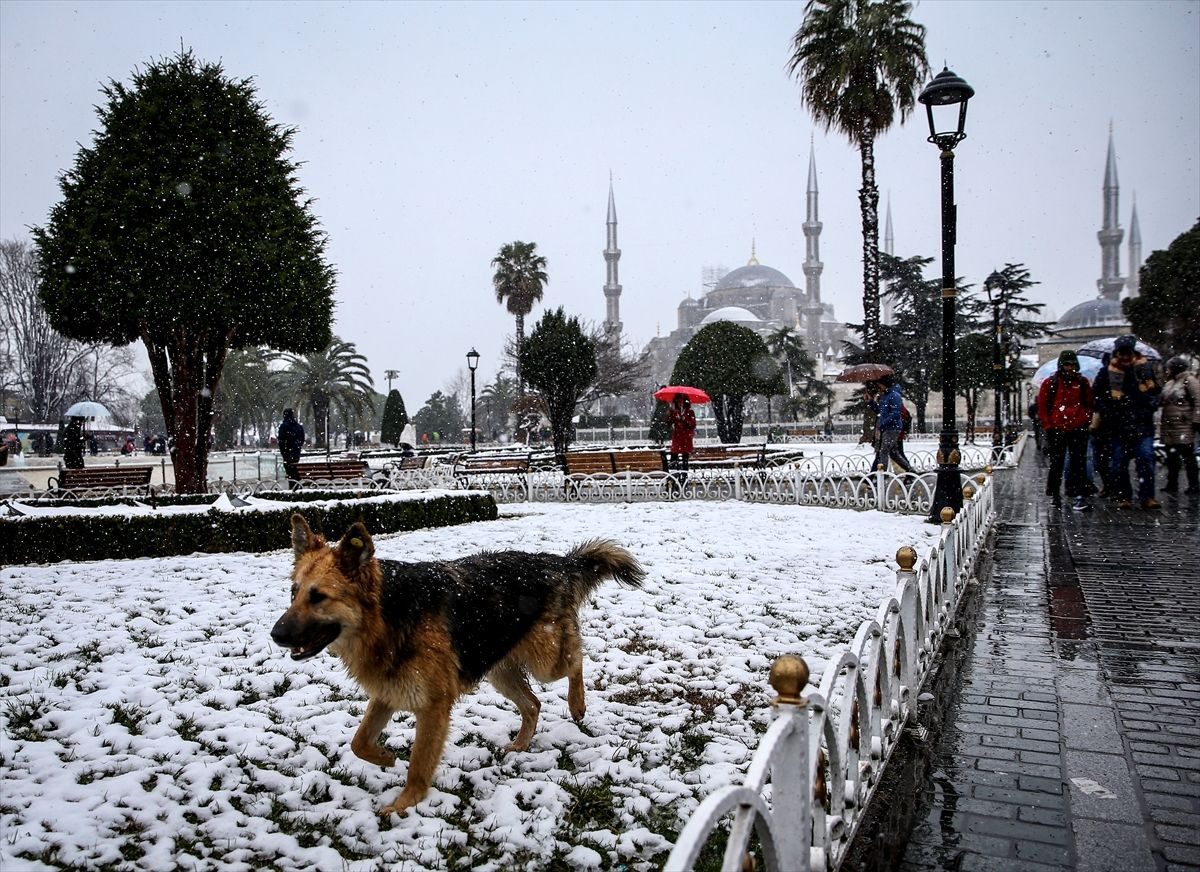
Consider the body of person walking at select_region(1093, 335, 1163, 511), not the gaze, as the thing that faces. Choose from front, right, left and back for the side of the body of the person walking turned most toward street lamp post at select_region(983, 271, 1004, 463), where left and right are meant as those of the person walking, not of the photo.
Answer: back

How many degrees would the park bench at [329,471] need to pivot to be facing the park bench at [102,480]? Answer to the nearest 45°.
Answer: approximately 90° to its left

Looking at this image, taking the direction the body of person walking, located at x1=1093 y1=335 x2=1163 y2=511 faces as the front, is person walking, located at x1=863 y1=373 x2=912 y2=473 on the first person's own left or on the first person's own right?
on the first person's own right

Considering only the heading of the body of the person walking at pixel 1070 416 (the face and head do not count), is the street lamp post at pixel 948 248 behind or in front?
in front

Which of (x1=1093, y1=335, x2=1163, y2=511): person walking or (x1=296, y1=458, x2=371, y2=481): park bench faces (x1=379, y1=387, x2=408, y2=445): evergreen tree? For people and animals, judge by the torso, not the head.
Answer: the park bench

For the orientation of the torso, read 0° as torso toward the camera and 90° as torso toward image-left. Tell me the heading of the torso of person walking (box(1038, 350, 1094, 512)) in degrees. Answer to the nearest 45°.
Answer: approximately 0°

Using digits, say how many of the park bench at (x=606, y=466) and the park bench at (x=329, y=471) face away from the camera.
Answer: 2

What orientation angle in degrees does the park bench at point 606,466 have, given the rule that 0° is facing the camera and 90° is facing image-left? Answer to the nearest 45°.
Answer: approximately 180°
